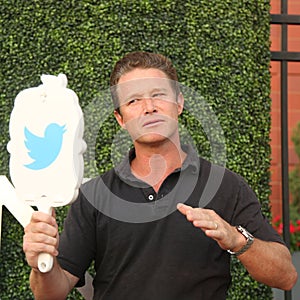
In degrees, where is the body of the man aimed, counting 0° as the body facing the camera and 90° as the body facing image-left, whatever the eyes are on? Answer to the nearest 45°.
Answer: approximately 0°

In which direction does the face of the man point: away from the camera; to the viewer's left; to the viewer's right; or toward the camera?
toward the camera
